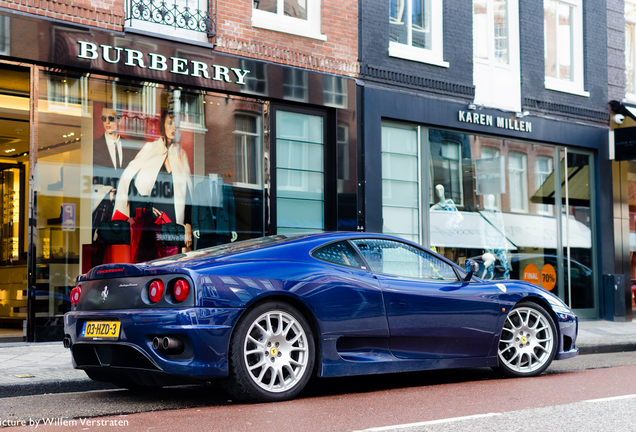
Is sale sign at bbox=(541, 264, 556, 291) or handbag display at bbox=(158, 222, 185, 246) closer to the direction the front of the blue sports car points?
the sale sign

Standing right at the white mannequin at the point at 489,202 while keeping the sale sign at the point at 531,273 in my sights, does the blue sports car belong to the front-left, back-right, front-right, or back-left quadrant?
back-right

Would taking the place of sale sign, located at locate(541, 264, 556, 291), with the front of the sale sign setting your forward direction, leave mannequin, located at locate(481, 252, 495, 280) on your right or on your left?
on your right

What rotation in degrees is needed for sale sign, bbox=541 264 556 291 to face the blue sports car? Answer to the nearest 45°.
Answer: approximately 45° to its right

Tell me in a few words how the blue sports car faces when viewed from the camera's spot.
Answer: facing away from the viewer and to the right of the viewer

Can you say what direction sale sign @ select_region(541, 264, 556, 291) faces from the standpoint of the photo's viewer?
facing the viewer and to the right of the viewer

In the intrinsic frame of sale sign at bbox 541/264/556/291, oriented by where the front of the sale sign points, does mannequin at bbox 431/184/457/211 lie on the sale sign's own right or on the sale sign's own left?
on the sale sign's own right

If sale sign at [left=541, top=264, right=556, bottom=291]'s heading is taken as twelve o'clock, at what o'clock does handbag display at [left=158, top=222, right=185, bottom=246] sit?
The handbag display is roughly at 3 o'clock from the sale sign.

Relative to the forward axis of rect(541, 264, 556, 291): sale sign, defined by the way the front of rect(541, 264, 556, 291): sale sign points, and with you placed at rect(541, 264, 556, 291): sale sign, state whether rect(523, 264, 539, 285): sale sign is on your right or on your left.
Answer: on your right

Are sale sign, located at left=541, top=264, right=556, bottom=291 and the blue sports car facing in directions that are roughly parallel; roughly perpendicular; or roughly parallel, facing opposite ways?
roughly perpendicular

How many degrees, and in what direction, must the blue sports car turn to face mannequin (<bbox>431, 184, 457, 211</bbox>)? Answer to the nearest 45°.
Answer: approximately 45° to its left

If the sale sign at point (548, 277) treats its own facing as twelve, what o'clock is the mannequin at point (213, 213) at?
The mannequin is roughly at 3 o'clock from the sale sign.
